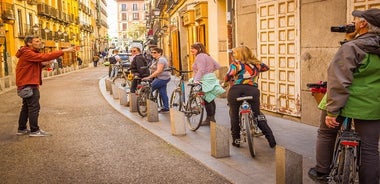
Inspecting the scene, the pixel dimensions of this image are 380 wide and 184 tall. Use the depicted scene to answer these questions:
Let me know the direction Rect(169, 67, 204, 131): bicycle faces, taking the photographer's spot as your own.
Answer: facing away from the viewer and to the left of the viewer

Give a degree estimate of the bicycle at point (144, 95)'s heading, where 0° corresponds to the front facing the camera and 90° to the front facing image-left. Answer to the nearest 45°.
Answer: approximately 45°

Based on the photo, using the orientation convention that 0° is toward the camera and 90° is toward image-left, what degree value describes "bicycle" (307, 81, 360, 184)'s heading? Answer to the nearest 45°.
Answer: approximately 180°

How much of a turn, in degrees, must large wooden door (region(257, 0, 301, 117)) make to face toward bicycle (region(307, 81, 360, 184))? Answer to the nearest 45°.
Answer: approximately 45° to its left

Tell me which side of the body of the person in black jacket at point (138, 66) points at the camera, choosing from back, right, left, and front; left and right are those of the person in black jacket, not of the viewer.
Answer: left

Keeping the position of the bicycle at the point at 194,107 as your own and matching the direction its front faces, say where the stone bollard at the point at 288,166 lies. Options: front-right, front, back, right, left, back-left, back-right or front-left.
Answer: back-left

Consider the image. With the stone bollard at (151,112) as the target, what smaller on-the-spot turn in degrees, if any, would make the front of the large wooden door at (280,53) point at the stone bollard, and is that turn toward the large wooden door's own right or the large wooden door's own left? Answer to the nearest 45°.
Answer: approximately 45° to the large wooden door's own right

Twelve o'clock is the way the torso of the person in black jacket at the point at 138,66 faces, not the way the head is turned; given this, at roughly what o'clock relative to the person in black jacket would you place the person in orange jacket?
The person in orange jacket is roughly at 10 o'clock from the person in black jacket.

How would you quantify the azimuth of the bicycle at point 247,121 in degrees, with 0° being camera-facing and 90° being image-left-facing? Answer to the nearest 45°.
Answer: approximately 180°

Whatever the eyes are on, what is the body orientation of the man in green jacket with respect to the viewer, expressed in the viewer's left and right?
facing away from the viewer and to the left of the viewer

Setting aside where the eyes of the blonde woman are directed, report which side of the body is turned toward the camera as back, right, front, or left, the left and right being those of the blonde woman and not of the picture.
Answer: back
